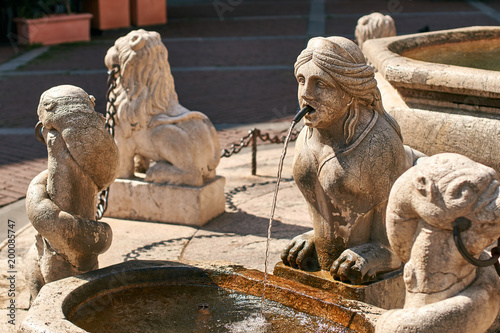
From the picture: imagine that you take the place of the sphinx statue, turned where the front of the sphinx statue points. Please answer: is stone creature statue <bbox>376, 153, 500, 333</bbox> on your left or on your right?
on your left

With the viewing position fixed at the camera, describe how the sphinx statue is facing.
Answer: facing the viewer and to the left of the viewer

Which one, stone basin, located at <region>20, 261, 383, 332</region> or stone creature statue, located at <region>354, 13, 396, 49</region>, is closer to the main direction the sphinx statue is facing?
the stone basin

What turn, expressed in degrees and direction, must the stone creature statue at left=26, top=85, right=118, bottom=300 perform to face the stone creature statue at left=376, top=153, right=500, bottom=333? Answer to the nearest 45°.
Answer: approximately 135° to its left

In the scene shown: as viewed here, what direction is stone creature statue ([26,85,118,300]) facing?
to the viewer's left
